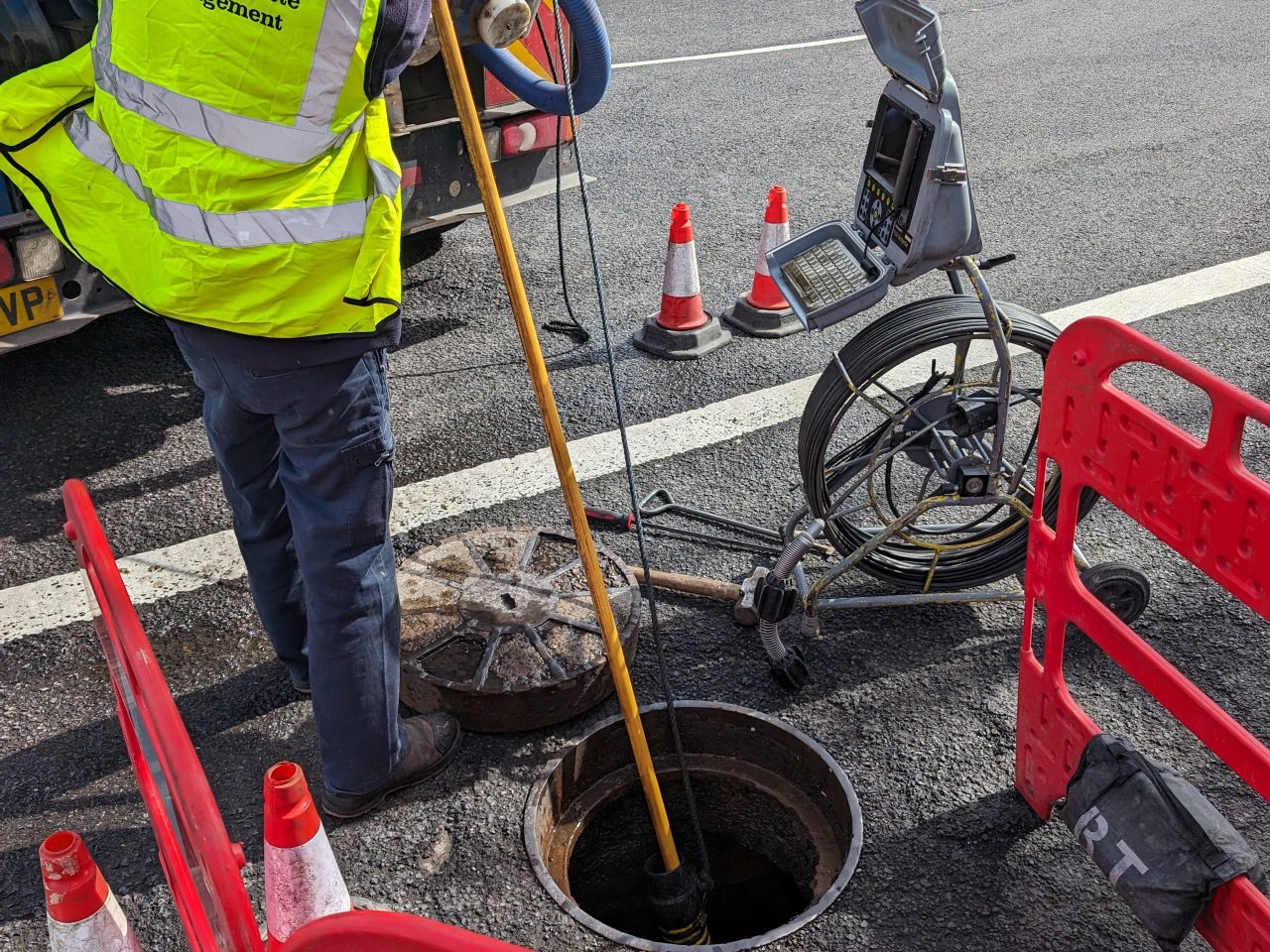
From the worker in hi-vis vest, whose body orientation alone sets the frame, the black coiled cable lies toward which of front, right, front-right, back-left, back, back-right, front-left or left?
front-right

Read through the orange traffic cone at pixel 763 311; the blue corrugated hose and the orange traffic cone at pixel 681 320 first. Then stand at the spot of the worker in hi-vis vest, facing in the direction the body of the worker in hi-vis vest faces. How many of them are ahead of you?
3

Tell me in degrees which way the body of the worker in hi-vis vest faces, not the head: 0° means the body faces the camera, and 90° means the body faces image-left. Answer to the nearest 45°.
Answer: approximately 225°

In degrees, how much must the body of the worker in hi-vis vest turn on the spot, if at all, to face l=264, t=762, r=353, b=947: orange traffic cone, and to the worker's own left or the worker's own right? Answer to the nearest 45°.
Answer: approximately 180°

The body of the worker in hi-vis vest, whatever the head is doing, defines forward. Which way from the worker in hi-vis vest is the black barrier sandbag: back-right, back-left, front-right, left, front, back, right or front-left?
right

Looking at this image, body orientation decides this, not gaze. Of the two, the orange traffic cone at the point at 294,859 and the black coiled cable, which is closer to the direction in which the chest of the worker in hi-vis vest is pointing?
the black coiled cable

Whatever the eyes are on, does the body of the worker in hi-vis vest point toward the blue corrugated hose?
yes

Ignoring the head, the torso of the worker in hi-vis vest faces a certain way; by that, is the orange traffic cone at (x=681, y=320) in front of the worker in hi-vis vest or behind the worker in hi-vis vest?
in front

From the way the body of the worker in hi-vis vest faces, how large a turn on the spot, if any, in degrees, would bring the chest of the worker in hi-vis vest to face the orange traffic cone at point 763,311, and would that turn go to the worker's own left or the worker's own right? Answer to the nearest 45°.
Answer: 0° — they already face it
